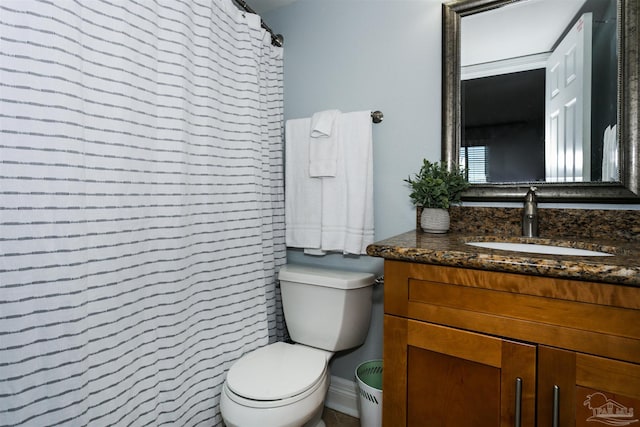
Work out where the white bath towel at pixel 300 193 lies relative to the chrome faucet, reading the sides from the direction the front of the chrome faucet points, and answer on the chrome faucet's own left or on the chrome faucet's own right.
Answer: on the chrome faucet's own right

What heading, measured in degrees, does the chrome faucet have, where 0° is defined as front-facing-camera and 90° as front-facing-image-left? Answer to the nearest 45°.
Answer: approximately 0°

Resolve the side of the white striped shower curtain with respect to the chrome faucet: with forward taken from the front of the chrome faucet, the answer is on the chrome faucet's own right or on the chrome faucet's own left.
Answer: on the chrome faucet's own right

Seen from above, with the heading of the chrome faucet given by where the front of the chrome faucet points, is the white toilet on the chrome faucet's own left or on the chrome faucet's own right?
on the chrome faucet's own right

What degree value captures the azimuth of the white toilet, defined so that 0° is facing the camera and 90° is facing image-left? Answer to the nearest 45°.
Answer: approximately 45°
